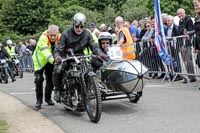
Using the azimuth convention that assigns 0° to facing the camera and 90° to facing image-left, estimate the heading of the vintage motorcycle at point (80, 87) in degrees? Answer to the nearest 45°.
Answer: approximately 315°

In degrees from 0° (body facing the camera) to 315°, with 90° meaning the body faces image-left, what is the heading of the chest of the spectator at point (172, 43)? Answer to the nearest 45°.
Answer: approximately 45°

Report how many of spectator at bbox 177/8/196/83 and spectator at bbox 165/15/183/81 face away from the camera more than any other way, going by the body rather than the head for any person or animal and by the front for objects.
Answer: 0

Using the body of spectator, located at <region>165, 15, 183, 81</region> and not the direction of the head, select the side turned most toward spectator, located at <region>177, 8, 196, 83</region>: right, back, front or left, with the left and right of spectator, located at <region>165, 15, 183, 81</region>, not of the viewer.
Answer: left

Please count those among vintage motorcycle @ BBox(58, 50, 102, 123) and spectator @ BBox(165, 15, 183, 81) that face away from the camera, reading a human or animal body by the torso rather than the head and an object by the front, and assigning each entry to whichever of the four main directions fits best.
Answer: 0

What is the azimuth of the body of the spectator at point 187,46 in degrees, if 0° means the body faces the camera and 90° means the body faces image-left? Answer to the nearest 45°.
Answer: approximately 45°
